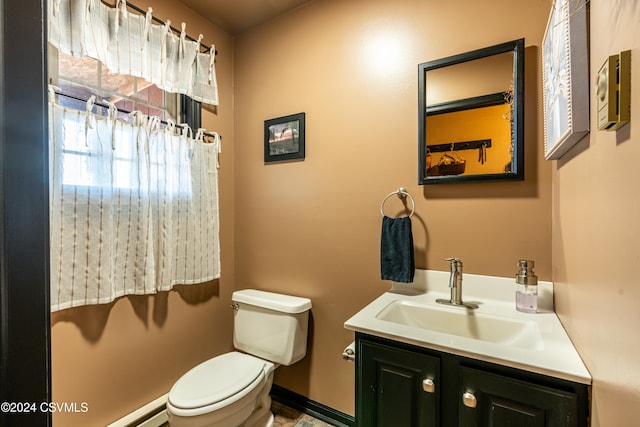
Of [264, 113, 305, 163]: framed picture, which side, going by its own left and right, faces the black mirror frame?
left

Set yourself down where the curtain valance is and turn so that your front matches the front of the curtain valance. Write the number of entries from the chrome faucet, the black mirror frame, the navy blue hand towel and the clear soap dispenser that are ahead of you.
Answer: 4

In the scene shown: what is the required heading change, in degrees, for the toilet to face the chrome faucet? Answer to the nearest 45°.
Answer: approximately 90° to its left

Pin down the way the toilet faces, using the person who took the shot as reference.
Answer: facing the viewer and to the left of the viewer

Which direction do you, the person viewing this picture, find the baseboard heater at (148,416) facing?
facing the viewer and to the right of the viewer

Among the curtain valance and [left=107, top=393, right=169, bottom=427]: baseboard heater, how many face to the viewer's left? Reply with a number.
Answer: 0

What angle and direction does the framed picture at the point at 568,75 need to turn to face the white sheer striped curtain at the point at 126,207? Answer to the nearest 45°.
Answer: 0° — it already faces it

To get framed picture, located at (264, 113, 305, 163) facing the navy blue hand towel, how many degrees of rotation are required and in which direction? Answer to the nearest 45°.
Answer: approximately 90° to its left

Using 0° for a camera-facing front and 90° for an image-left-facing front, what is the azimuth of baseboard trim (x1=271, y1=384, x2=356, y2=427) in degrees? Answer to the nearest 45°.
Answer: approximately 45°

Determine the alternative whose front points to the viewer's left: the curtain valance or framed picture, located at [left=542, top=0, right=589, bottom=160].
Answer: the framed picture
